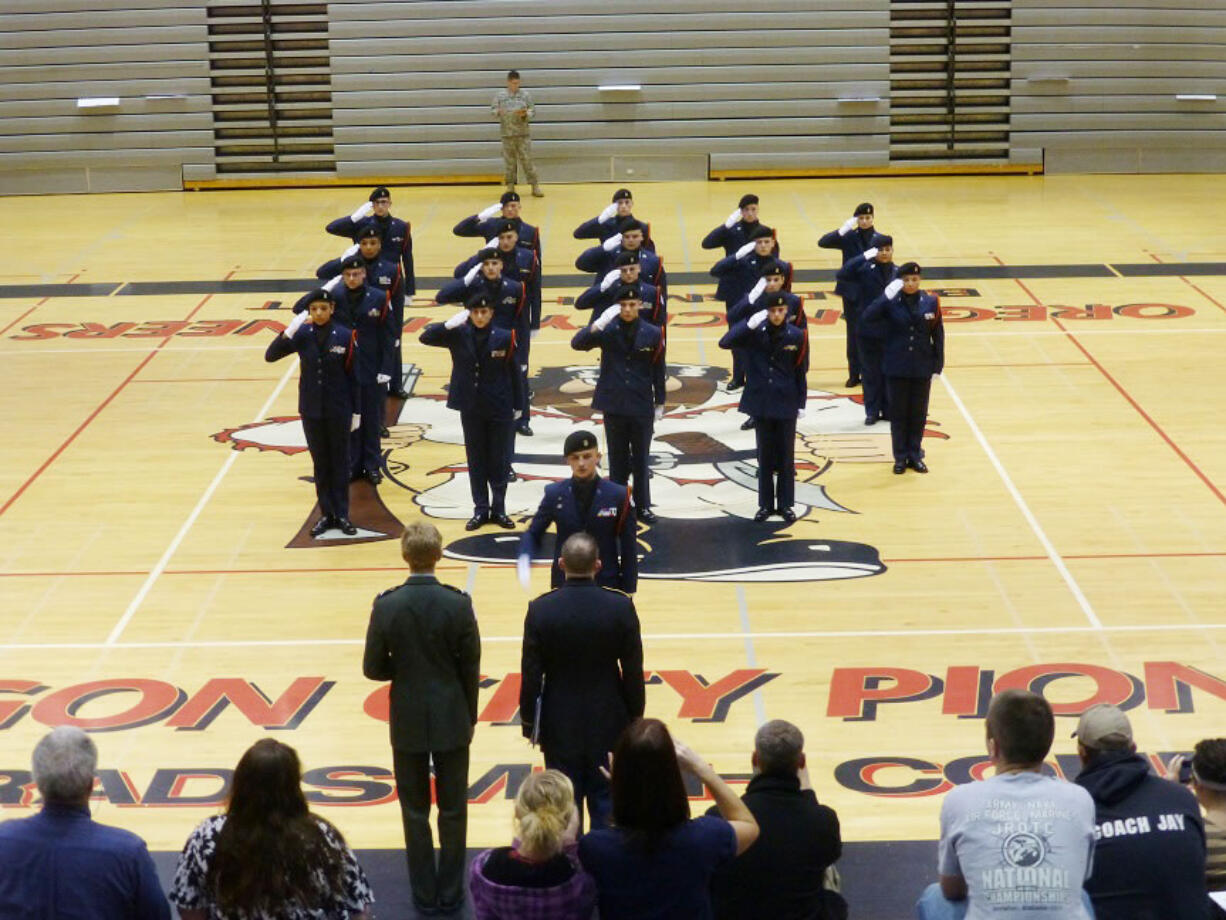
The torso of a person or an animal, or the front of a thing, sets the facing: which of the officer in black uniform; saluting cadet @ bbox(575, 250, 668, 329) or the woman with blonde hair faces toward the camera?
the saluting cadet

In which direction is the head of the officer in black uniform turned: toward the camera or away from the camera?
away from the camera

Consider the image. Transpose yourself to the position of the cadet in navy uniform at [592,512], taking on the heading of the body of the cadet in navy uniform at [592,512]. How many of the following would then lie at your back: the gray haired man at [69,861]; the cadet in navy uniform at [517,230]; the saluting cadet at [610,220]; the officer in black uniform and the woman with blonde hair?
2

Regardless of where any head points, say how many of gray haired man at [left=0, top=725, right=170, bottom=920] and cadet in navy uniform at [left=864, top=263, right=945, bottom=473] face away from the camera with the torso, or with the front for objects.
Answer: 1

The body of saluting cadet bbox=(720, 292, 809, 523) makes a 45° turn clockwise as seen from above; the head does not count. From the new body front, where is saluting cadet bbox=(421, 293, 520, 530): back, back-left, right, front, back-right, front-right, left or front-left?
front-right

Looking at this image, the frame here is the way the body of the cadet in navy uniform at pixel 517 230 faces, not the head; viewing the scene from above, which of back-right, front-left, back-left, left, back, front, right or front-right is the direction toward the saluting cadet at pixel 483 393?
front

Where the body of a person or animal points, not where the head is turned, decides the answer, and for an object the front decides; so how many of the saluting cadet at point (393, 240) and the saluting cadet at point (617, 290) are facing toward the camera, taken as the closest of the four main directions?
2

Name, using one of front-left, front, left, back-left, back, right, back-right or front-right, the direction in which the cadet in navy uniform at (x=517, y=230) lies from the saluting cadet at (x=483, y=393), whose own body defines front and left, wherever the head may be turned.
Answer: back

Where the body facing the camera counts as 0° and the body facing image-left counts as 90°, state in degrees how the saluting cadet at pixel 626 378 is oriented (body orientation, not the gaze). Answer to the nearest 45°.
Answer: approximately 0°

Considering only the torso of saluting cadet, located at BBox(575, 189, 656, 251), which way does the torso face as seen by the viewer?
toward the camera

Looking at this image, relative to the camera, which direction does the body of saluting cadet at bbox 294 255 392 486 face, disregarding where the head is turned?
toward the camera

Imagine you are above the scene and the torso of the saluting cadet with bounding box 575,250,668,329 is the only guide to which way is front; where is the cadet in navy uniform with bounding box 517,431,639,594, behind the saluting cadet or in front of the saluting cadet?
in front

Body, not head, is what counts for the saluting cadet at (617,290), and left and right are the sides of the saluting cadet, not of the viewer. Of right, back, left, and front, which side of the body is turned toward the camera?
front

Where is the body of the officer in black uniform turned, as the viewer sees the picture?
away from the camera

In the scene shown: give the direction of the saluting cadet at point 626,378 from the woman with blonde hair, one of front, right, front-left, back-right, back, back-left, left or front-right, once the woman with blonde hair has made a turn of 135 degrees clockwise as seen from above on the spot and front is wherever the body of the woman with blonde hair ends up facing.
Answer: back-left

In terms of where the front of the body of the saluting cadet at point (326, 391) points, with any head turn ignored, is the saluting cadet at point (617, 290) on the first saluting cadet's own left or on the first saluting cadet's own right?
on the first saluting cadet's own left

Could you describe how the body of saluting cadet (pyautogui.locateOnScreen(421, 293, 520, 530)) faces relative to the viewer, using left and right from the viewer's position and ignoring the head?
facing the viewer

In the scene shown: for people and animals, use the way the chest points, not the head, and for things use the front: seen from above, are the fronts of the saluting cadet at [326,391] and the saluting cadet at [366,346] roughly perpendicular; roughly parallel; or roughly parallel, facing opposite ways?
roughly parallel
